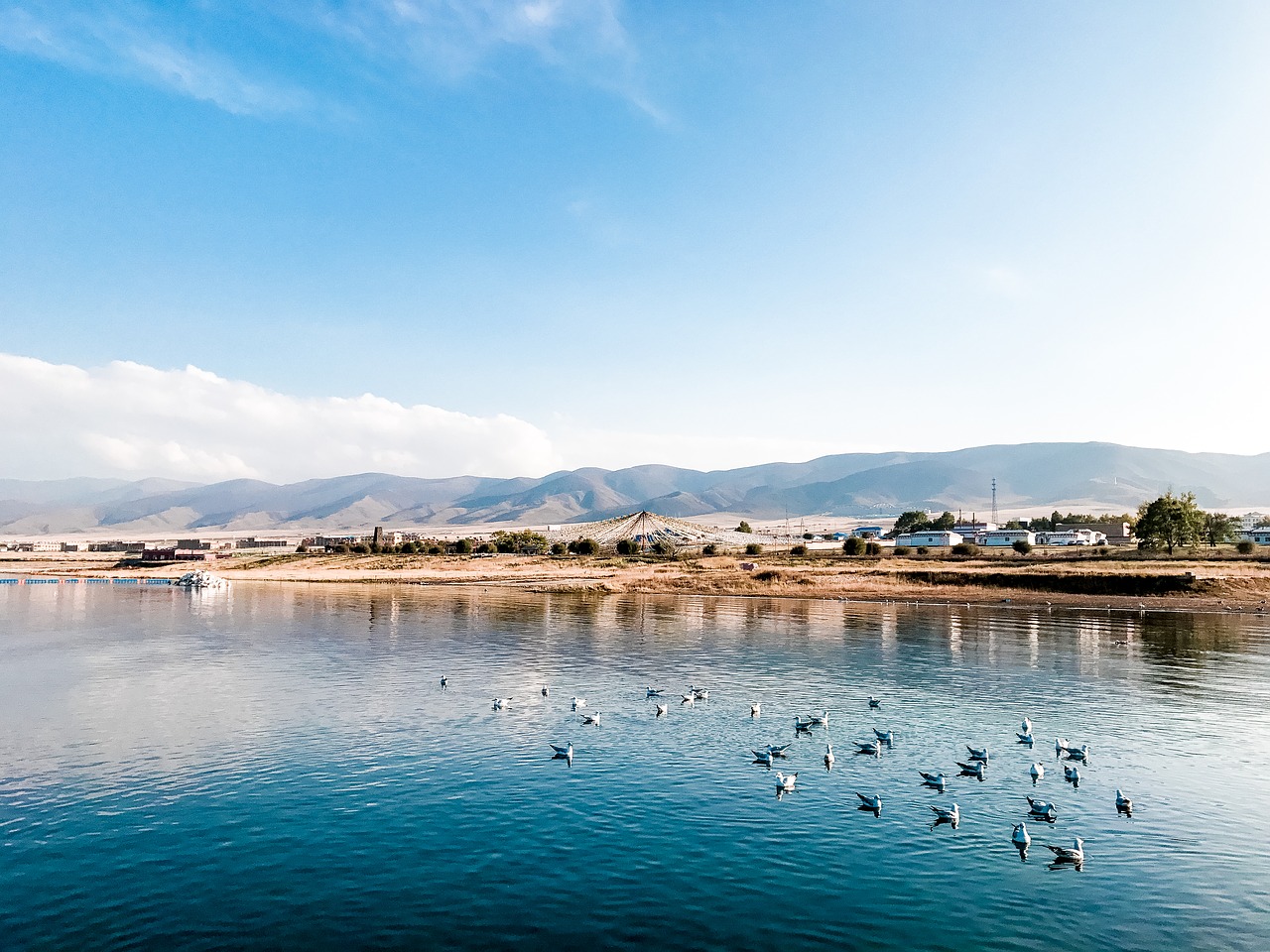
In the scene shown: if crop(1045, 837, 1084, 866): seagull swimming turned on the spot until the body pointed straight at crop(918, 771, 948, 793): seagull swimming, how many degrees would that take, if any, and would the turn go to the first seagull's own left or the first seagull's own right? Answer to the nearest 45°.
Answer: approximately 135° to the first seagull's own left

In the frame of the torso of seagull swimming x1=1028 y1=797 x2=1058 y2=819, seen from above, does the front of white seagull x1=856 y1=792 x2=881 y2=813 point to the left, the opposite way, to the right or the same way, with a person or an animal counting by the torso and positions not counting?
the same way

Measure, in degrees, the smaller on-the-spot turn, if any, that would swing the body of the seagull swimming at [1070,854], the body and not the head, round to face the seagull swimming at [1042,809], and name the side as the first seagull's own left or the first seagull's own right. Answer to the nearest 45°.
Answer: approximately 90° to the first seagull's own left

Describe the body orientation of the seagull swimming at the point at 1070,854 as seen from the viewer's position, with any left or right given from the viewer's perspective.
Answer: facing to the right of the viewer

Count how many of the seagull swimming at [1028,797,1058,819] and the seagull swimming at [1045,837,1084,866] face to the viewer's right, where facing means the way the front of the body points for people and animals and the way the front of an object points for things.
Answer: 2

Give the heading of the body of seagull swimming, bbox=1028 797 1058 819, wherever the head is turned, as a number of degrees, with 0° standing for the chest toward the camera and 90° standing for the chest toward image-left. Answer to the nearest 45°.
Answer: approximately 270°

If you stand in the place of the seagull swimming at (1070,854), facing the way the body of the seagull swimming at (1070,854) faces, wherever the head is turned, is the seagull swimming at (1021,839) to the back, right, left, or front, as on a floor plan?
back

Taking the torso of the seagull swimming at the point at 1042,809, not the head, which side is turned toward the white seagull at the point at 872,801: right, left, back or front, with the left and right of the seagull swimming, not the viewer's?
back

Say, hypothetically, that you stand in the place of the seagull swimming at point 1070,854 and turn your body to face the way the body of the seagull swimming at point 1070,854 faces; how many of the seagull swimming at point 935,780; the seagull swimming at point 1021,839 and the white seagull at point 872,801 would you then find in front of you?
0

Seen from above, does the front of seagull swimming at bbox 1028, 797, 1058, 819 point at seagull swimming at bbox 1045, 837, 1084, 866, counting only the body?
no
